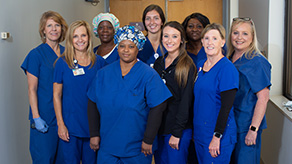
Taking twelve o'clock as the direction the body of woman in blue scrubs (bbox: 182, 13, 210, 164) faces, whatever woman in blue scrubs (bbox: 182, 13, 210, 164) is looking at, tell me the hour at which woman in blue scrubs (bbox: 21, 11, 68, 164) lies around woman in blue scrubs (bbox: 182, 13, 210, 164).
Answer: woman in blue scrubs (bbox: 21, 11, 68, 164) is roughly at 2 o'clock from woman in blue scrubs (bbox: 182, 13, 210, 164).

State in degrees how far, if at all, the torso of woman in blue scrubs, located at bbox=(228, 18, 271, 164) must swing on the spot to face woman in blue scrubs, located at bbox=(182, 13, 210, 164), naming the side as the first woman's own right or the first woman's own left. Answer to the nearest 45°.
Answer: approximately 90° to the first woman's own right

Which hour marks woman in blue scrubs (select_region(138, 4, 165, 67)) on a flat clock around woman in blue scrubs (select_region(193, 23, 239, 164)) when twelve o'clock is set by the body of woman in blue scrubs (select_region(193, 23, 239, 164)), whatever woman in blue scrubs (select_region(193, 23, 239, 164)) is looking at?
woman in blue scrubs (select_region(138, 4, 165, 67)) is roughly at 3 o'clock from woman in blue scrubs (select_region(193, 23, 239, 164)).

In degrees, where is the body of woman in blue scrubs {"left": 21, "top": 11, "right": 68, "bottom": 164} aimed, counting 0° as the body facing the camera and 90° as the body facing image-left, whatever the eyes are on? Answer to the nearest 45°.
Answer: approximately 315°
